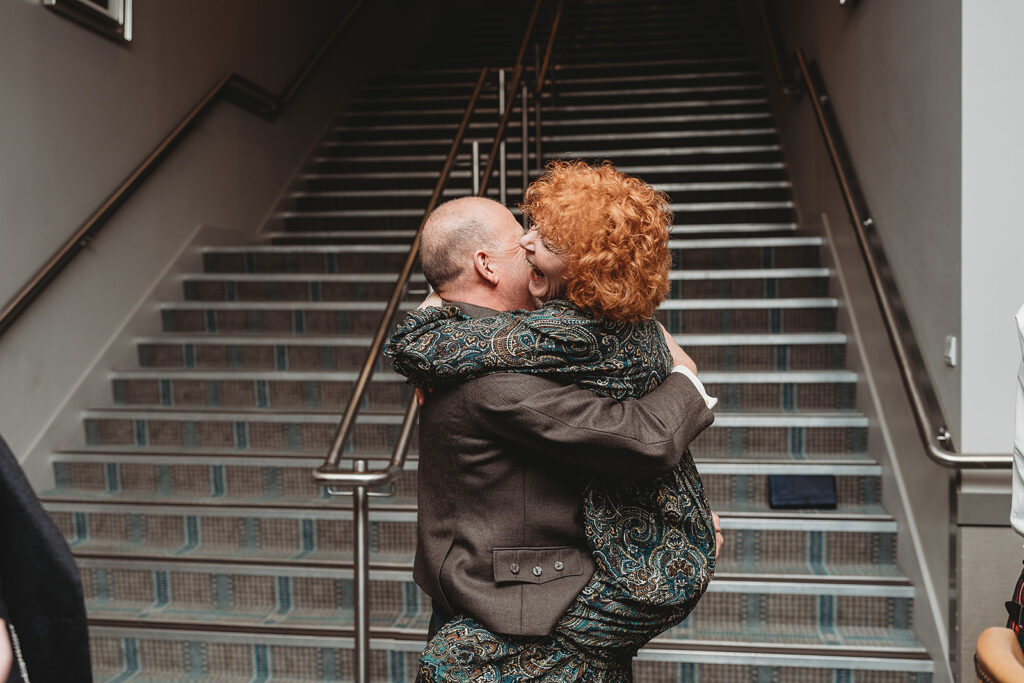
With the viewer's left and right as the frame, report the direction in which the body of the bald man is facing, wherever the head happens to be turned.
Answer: facing away from the viewer and to the right of the viewer

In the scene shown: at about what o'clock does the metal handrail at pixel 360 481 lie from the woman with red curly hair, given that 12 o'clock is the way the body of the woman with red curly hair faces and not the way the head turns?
The metal handrail is roughly at 2 o'clock from the woman with red curly hair.

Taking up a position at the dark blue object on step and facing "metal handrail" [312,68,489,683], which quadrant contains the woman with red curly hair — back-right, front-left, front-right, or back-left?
front-left

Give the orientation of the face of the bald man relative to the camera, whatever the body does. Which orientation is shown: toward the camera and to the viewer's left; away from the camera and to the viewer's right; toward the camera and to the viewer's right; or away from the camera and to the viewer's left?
away from the camera and to the viewer's right

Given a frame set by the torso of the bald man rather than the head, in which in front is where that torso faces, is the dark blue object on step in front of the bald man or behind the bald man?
in front

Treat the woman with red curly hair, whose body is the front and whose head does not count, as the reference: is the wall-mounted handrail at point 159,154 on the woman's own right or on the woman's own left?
on the woman's own right

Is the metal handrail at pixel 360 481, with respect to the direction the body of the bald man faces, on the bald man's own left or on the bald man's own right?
on the bald man's own left

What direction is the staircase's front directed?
toward the camera

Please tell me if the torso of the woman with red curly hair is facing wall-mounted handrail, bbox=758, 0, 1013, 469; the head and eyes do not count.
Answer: no

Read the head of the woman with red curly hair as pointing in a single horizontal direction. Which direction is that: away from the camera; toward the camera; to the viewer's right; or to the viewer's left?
to the viewer's left
